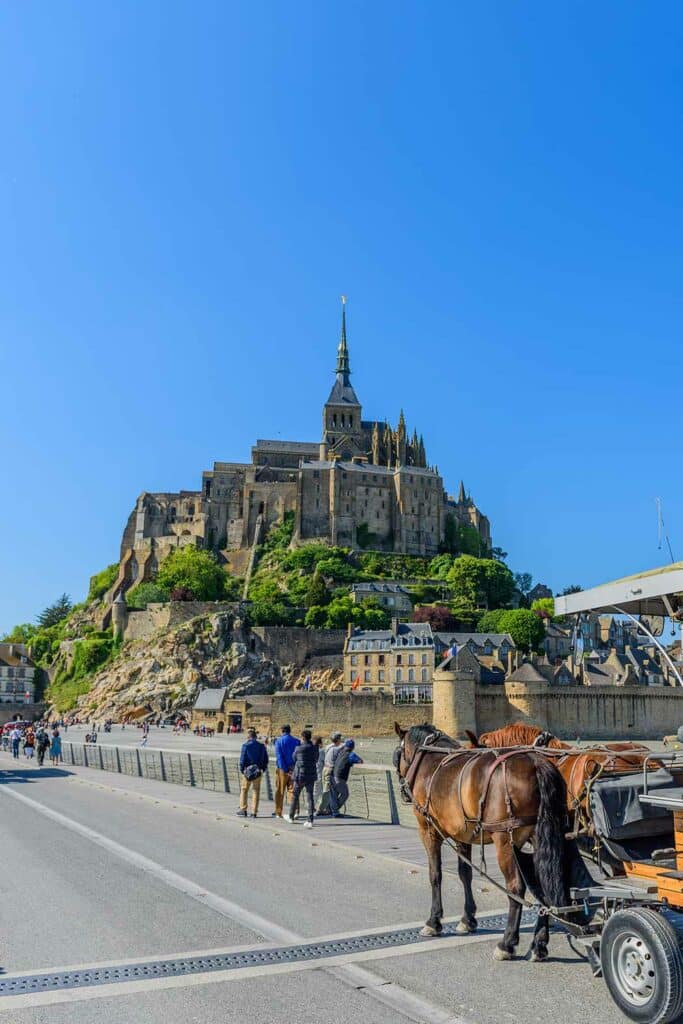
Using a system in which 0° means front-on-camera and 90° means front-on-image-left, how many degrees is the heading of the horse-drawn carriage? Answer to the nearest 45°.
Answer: approximately 135°

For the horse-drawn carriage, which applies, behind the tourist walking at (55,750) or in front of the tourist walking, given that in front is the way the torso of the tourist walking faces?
behind

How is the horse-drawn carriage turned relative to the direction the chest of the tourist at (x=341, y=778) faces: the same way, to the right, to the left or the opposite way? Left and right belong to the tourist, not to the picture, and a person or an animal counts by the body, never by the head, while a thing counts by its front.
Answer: to the left

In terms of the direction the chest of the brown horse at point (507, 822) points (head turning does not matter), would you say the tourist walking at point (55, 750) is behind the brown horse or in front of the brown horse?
in front

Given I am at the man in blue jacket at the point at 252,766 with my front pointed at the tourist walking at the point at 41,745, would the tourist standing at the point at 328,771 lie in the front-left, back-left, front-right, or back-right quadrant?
back-right

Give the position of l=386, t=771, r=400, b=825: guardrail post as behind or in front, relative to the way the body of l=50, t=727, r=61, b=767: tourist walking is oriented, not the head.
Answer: behind

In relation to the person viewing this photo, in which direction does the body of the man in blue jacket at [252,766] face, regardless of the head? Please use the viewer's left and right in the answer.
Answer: facing away from the viewer

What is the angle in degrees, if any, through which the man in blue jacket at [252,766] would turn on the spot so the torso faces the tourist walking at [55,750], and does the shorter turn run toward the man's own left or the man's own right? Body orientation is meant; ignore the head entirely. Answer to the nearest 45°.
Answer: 0° — they already face them

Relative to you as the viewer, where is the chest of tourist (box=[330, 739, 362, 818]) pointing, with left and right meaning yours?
facing away from the viewer and to the right of the viewer
